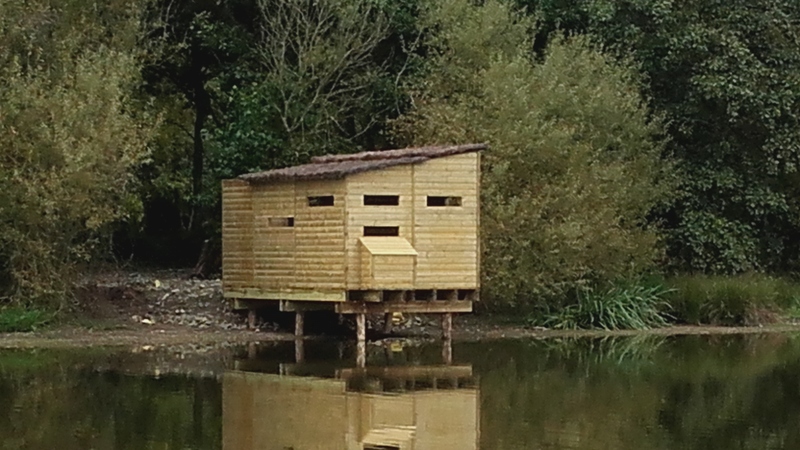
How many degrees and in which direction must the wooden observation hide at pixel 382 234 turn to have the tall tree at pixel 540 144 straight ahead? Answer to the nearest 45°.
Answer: approximately 135° to its left

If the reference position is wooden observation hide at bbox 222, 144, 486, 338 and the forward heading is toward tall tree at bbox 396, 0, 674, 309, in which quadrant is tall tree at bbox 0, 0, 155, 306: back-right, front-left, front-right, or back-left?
back-left

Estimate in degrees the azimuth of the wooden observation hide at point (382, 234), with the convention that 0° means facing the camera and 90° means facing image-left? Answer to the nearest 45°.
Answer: approximately 0°

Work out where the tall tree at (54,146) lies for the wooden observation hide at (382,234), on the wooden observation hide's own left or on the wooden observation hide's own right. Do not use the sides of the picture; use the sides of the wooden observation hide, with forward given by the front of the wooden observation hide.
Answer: on the wooden observation hide's own right

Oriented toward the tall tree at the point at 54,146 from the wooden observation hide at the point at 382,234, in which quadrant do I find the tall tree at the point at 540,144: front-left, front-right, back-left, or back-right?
back-right
